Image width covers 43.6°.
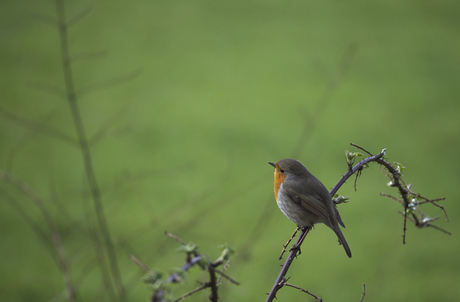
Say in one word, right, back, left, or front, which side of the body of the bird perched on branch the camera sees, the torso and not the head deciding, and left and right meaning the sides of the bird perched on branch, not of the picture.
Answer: left
